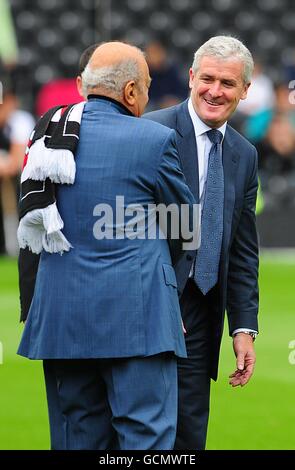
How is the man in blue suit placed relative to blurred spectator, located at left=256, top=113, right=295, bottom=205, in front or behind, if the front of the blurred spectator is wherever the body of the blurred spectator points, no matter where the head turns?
in front

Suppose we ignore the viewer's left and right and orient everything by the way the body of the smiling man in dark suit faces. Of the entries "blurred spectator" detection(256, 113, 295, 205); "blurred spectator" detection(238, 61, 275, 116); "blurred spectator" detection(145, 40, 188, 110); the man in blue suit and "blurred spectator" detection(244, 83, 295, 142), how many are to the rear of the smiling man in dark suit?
4

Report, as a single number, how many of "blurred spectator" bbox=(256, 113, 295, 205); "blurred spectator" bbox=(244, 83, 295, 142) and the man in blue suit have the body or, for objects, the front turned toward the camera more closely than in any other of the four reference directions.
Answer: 2

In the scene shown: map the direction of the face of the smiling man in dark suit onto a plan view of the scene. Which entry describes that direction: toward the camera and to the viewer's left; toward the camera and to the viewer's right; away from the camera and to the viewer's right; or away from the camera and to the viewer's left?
toward the camera and to the viewer's left

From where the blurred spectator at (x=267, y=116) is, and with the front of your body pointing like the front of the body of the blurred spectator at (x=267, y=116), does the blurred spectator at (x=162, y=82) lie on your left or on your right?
on your right

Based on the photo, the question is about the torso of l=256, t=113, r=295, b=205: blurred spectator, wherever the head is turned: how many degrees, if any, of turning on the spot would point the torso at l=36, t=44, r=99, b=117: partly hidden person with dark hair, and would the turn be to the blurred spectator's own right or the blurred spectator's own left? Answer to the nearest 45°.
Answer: approximately 90° to the blurred spectator's own right

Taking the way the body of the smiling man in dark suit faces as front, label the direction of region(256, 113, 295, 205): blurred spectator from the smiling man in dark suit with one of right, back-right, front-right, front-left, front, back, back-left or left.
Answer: back

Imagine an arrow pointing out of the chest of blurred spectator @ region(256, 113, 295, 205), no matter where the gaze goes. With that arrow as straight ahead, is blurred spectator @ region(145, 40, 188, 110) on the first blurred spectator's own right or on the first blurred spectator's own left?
on the first blurred spectator's own right

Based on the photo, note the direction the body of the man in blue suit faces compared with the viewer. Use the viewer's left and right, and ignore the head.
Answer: facing away from the viewer and to the right of the viewer

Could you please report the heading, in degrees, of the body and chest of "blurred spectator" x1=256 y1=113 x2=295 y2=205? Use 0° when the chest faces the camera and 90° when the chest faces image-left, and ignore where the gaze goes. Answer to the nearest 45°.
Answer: approximately 0°

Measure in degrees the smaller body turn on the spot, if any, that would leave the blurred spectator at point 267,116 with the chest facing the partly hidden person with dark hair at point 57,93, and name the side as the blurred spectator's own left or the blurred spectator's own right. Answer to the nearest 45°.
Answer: approximately 90° to the blurred spectator's own right

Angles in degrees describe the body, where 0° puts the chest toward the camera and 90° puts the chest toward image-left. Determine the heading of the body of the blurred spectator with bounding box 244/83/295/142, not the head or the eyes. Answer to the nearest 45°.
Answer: approximately 0°

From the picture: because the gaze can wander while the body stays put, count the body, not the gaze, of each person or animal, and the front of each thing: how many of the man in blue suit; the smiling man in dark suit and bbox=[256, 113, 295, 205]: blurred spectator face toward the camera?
2
